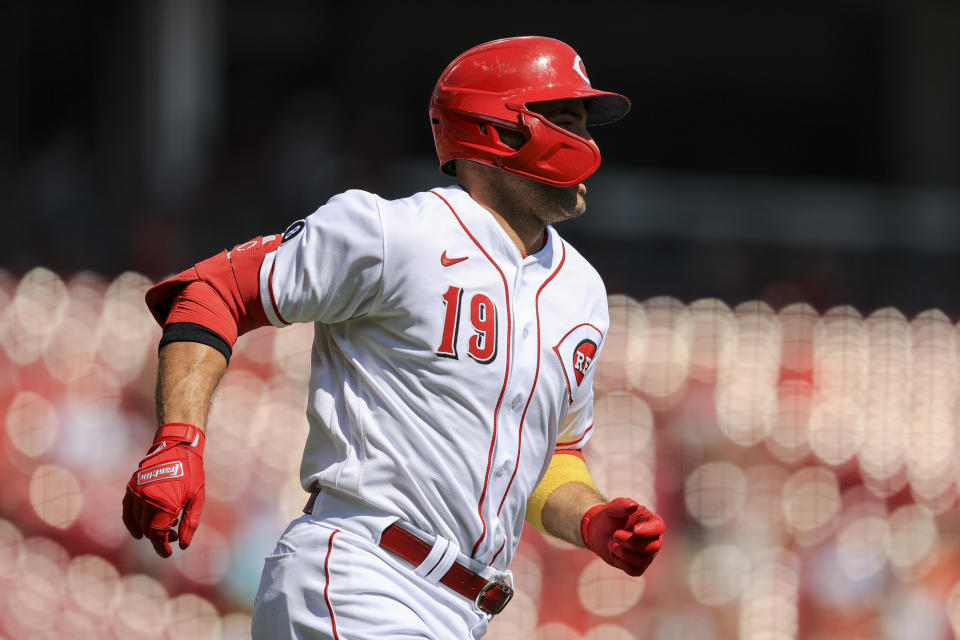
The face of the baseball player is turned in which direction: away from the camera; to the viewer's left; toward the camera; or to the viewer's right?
to the viewer's right

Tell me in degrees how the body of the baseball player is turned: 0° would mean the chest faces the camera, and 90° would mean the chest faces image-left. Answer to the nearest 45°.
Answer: approximately 315°
